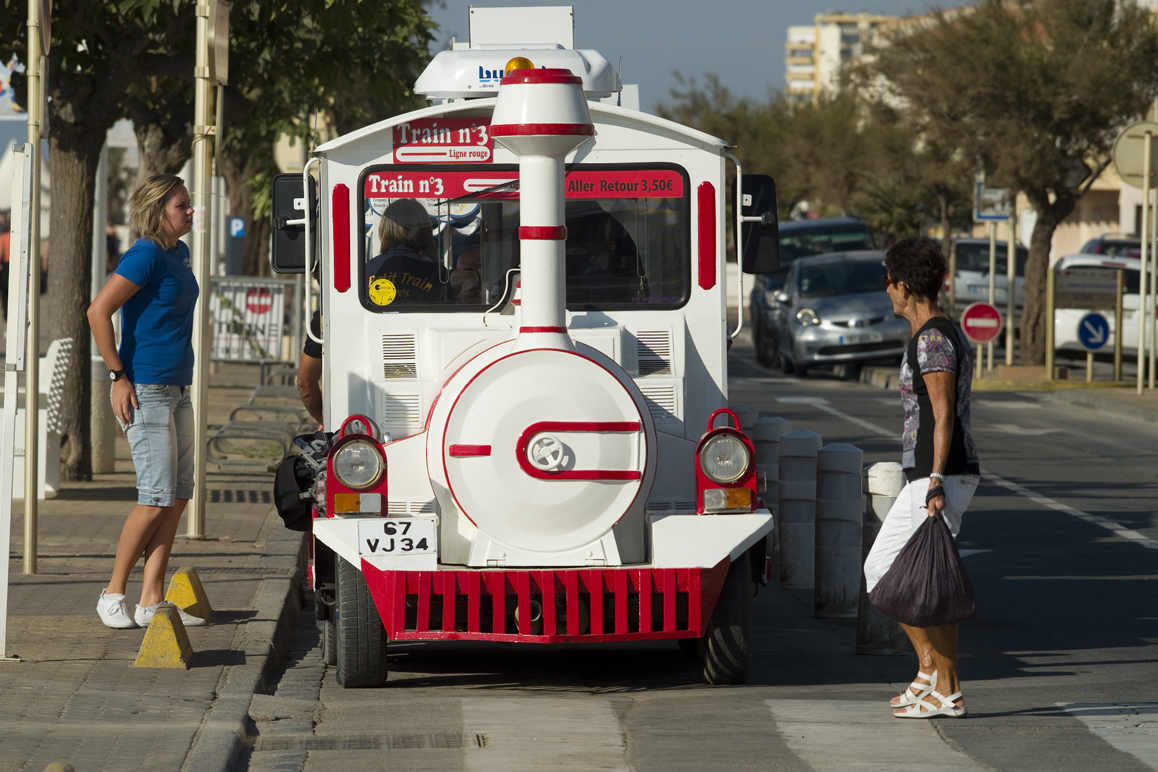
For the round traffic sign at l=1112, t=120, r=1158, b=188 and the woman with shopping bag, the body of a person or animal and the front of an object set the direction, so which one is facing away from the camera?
the round traffic sign

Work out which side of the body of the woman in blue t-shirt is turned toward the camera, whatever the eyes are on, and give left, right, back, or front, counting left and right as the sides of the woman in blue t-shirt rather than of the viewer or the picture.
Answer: right

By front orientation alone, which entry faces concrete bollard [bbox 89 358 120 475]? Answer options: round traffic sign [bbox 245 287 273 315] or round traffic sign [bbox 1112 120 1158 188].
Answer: round traffic sign [bbox 245 287 273 315]

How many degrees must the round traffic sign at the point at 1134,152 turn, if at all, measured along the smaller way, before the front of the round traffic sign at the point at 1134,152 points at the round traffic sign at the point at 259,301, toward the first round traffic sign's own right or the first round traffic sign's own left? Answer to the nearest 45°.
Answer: approximately 90° to the first round traffic sign's own left

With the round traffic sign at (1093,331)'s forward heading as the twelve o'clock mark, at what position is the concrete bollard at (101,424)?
The concrete bollard is roughly at 1 o'clock from the round traffic sign.

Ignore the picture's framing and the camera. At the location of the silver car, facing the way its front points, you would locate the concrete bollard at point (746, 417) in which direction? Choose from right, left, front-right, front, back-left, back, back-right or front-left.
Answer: front-right

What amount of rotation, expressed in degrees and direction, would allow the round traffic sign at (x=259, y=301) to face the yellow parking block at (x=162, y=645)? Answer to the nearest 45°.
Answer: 0° — it already faces it

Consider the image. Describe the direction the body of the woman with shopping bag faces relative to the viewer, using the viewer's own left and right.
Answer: facing to the left of the viewer

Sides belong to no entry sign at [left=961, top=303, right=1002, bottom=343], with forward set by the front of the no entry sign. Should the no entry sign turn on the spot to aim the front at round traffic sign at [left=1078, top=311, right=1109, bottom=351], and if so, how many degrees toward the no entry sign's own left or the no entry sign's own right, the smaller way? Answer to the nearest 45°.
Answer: approximately 90° to the no entry sign's own left

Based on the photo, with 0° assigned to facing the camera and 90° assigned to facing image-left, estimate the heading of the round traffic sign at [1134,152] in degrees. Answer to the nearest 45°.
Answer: approximately 180°

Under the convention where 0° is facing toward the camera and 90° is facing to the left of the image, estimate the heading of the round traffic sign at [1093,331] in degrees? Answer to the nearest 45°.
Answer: approximately 0°

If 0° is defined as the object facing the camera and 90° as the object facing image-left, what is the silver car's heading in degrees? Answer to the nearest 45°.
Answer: approximately 315°

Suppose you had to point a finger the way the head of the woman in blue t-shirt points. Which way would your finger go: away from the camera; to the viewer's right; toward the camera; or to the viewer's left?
to the viewer's right

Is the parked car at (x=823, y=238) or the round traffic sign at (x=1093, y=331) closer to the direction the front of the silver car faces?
the round traffic sign
